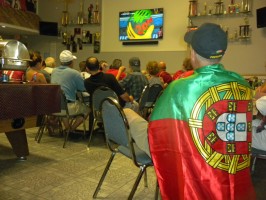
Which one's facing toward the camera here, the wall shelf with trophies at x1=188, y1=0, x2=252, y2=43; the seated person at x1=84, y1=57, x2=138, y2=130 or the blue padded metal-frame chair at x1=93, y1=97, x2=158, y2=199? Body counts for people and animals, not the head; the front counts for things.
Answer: the wall shelf with trophies

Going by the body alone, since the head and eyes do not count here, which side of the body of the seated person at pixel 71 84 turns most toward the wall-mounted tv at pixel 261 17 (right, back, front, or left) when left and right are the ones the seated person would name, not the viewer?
front

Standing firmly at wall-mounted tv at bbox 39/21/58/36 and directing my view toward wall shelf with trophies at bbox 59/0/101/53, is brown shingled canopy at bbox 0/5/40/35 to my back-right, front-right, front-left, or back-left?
back-right

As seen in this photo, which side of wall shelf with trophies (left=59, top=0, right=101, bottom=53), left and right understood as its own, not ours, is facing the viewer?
front

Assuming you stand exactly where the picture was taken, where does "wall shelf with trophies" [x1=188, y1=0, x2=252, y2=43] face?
facing the viewer

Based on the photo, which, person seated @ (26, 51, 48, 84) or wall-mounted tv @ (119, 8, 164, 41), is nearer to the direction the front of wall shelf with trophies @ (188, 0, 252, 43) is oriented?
the person seated

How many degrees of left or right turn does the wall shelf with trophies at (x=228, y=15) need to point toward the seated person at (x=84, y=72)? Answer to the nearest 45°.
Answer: approximately 45° to its right

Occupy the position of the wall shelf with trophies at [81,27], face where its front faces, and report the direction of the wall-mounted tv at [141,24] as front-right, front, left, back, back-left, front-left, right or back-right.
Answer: front-left

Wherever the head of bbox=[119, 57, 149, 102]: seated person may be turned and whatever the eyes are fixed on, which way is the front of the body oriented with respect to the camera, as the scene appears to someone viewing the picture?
away from the camera

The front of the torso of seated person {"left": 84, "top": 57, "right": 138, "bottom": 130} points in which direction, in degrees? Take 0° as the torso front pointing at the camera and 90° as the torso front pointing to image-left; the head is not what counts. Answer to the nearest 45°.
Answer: approximately 180°

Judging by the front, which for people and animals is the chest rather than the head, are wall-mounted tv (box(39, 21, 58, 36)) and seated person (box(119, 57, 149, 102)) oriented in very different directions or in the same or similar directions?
very different directions

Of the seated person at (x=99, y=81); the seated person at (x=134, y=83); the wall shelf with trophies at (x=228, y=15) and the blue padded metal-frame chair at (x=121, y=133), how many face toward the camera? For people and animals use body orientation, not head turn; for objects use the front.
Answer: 1

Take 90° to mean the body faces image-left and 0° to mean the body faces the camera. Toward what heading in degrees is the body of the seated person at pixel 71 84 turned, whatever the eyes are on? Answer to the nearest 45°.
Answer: approximately 225°

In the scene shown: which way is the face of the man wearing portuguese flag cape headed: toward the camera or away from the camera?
away from the camera

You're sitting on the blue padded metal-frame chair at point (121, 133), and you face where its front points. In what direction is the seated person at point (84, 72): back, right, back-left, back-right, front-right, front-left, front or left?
front-left

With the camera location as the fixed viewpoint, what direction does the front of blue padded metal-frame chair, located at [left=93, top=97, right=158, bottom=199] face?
facing away from the viewer and to the right of the viewer

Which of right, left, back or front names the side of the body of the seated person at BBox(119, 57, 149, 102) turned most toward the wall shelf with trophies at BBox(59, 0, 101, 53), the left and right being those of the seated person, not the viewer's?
front
